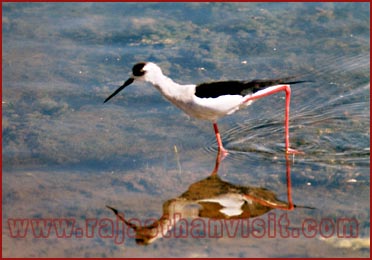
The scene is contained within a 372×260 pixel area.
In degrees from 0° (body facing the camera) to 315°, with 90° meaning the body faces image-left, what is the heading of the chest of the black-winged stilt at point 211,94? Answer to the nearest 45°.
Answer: approximately 90°
